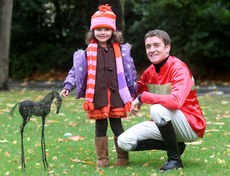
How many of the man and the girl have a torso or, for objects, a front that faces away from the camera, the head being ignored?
0

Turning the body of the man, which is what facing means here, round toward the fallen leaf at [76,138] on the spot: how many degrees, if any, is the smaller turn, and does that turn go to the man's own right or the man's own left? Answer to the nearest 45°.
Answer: approximately 90° to the man's own right

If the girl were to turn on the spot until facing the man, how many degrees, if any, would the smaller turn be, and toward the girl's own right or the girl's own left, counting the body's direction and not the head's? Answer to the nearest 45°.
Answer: approximately 90° to the girl's own left

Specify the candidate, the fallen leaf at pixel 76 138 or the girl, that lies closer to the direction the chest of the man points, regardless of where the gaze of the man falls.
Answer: the girl

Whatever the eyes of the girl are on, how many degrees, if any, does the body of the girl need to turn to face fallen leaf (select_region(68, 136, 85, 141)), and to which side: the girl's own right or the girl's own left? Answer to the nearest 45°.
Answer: approximately 180°

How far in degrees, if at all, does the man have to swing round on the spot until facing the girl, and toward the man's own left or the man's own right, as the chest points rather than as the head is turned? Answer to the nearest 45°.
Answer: approximately 45° to the man's own right

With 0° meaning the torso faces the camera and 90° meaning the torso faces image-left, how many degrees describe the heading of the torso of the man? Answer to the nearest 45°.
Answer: approximately 45°

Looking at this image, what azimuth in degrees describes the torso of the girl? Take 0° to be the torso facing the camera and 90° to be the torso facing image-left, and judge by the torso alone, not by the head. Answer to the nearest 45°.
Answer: approximately 0°

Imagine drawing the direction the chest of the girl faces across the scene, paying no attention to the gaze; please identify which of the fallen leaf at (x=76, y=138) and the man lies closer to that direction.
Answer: the man

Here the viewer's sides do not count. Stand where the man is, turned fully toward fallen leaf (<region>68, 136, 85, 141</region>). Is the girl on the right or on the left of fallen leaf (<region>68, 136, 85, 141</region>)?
left
